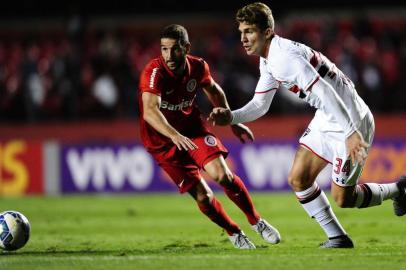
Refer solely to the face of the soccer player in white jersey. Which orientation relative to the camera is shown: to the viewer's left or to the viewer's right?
to the viewer's left

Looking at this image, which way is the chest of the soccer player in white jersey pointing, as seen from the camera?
to the viewer's left

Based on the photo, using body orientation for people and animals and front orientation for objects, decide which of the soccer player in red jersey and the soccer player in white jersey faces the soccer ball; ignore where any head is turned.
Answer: the soccer player in white jersey

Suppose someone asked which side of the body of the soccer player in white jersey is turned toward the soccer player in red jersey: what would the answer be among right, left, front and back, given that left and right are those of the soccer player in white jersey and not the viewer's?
front

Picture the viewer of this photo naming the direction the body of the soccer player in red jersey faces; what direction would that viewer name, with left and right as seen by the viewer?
facing the viewer and to the right of the viewer

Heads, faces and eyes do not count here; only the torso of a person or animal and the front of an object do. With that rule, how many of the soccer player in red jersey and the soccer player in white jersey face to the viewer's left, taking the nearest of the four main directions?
1

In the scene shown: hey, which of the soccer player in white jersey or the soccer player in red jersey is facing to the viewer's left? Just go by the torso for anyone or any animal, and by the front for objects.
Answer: the soccer player in white jersey

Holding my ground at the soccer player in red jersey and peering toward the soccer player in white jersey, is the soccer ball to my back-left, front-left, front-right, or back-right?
back-right

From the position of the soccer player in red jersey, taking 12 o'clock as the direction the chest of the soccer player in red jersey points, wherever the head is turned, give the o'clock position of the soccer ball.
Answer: The soccer ball is roughly at 4 o'clock from the soccer player in red jersey.

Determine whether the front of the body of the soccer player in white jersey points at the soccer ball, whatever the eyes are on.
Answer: yes
